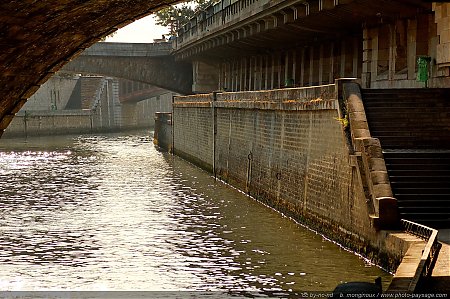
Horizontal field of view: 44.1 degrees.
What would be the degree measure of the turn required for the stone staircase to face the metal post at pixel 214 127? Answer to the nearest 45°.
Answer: approximately 135° to its right

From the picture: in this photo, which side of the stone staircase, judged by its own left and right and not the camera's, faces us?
front
